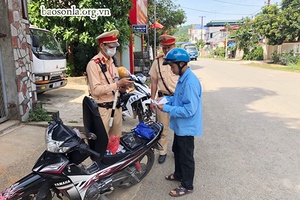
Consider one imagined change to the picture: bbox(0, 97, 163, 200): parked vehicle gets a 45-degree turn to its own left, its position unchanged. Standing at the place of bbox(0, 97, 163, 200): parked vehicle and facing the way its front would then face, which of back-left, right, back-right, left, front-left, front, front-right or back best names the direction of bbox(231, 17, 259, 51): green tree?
back-left

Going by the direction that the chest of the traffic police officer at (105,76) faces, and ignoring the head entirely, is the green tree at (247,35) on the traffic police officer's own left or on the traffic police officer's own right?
on the traffic police officer's own left

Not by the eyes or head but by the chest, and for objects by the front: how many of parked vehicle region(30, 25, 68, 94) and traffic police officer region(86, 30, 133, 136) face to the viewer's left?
0

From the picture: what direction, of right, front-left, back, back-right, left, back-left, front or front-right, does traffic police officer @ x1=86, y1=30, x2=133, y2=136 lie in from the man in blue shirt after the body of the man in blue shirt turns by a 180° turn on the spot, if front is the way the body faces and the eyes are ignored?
back

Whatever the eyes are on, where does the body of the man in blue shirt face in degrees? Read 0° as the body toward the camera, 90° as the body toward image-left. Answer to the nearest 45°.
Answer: approximately 90°

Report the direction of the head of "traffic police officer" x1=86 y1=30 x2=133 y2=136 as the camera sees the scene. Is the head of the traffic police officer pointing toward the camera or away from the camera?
toward the camera

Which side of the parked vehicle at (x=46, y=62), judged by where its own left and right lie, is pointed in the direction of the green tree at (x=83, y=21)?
left

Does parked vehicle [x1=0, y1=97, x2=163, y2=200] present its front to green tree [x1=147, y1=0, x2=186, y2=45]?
no

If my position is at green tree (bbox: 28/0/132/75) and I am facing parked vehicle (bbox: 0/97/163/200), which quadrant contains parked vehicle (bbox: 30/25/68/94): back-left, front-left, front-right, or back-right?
front-right

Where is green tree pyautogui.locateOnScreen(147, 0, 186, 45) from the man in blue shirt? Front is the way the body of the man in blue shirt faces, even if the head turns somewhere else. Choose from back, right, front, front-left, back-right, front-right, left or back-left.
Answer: right

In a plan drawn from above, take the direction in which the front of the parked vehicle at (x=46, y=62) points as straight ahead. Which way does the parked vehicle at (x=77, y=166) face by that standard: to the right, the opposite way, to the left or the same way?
to the right

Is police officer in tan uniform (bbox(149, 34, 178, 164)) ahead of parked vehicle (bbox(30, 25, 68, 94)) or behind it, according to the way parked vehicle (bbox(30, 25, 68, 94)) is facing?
ahead

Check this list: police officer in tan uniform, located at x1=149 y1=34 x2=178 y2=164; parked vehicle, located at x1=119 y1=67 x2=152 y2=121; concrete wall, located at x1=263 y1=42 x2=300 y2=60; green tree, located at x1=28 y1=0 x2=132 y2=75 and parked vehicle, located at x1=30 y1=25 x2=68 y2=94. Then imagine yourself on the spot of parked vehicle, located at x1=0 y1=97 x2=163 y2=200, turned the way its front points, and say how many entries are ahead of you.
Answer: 0

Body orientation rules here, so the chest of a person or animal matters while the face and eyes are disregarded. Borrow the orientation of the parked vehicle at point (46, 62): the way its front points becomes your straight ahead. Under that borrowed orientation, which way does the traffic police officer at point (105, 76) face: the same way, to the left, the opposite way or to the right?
the same way

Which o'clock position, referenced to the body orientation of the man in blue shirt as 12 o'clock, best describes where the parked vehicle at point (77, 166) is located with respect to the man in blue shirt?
The parked vehicle is roughly at 11 o'clock from the man in blue shirt.

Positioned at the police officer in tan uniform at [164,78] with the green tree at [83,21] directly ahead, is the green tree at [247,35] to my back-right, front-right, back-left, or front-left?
front-right
